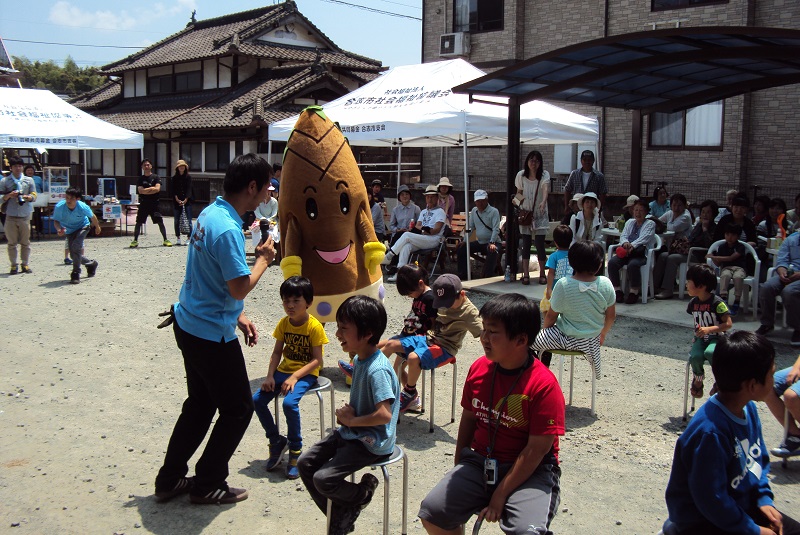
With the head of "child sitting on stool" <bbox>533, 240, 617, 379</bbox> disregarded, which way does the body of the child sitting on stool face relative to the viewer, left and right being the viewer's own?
facing away from the viewer

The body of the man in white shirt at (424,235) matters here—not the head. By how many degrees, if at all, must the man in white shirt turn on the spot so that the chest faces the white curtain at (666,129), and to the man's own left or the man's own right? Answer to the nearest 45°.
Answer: approximately 180°

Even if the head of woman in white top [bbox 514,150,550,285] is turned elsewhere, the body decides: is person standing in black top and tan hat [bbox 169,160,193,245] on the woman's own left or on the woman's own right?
on the woman's own right

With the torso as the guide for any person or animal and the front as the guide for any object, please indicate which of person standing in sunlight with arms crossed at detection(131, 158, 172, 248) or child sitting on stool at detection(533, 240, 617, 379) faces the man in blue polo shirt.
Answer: the person standing in sunlight with arms crossed

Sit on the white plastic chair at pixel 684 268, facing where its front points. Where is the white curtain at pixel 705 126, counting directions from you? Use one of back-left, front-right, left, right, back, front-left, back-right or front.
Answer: back-right

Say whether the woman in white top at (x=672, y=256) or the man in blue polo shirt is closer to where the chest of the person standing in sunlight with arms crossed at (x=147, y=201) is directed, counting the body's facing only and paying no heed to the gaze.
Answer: the man in blue polo shirt

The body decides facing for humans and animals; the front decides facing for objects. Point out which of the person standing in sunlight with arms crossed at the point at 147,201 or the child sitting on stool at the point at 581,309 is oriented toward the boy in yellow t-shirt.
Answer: the person standing in sunlight with arms crossed

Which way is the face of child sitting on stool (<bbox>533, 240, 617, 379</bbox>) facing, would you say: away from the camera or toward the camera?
away from the camera

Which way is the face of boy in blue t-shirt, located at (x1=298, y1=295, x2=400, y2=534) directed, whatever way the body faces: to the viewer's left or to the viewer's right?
to the viewer's left
